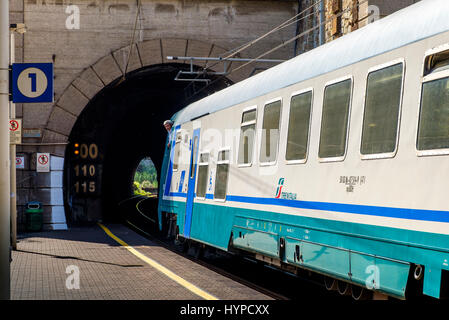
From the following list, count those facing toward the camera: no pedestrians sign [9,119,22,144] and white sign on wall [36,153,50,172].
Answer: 2

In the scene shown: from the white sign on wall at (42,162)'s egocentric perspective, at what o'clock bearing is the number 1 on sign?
The number 1 on sign is roughly at 12 o'clock from the white sign on wall.

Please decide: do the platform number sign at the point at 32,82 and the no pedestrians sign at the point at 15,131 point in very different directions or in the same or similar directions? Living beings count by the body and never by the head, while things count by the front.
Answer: same or similar directions

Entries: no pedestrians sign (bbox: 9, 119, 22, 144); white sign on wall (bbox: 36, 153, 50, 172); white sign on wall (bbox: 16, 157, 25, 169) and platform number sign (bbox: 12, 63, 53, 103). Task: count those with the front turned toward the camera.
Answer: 4

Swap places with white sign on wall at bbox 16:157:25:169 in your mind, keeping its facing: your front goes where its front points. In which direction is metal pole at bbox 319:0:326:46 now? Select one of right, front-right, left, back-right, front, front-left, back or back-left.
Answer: front-left

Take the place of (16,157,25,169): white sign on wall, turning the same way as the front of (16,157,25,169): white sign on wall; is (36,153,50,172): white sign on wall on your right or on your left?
on your left

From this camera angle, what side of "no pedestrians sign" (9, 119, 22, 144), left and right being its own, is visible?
front

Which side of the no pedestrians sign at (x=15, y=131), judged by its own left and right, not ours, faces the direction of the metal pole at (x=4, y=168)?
front

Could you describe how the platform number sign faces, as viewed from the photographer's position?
facing the viewer

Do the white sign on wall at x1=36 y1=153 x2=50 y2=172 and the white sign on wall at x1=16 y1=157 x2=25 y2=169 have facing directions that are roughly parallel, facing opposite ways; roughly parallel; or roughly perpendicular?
roughly parallel

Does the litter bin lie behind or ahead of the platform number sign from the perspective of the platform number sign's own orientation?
behind

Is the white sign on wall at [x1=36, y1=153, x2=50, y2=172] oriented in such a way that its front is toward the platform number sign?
yes

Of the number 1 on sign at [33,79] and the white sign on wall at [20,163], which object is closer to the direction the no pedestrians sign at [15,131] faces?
the number 1 on sign

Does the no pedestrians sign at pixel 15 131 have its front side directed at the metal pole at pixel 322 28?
no

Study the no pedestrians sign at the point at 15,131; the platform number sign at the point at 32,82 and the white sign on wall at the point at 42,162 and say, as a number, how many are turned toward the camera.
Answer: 3
